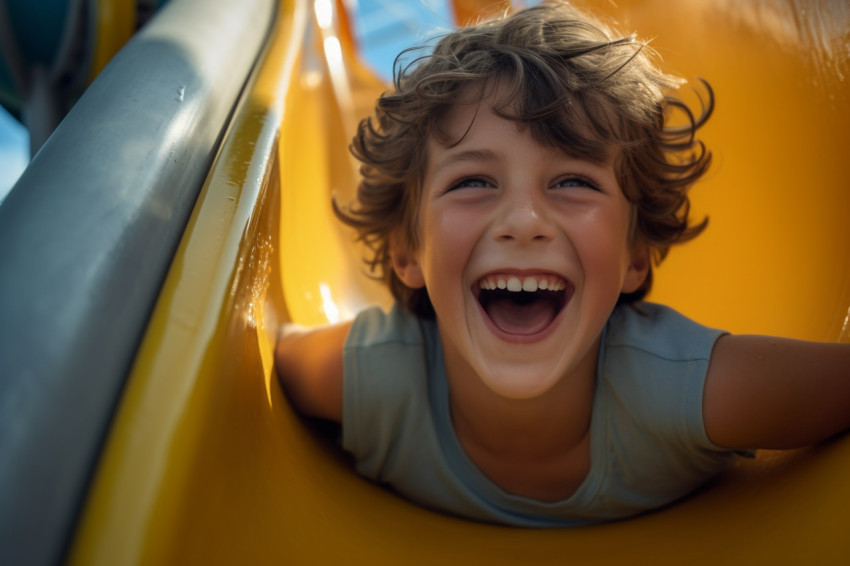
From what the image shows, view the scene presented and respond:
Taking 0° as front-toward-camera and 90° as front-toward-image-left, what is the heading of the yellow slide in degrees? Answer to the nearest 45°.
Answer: approximately 0°
